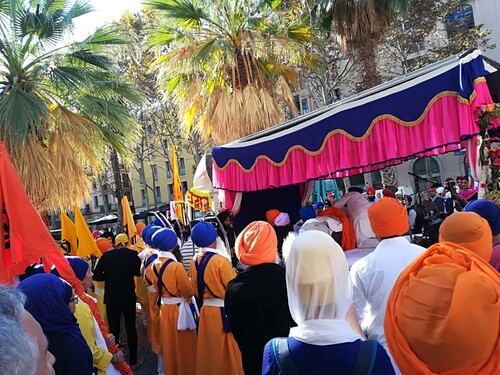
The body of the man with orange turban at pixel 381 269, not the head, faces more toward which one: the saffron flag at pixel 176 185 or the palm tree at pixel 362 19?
the palm tree

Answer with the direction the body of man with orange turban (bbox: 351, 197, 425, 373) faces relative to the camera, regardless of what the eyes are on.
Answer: away from the camera

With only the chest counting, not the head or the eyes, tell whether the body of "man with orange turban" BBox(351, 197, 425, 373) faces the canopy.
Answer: yes

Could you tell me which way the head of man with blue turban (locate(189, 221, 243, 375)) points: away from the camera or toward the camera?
away from the camera

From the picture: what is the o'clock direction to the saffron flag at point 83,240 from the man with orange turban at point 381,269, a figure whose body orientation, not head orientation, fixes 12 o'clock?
The saffron flag is roughly at 10 o'clock from the man with orange turban.

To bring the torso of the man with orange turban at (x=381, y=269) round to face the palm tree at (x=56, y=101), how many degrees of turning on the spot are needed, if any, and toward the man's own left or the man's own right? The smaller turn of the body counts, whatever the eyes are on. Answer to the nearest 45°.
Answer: approximately 45° to the man's own left

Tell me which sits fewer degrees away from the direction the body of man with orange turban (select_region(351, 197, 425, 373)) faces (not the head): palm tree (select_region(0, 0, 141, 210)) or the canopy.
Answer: the canopy

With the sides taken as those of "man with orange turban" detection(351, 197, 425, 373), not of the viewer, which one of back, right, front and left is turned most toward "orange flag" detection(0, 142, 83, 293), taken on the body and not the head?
left

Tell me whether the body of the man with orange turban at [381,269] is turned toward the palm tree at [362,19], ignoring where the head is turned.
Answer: yes

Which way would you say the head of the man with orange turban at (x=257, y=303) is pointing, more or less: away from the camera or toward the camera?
away from the camera

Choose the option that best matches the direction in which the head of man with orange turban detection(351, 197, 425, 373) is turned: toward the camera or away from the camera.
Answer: away from the camera

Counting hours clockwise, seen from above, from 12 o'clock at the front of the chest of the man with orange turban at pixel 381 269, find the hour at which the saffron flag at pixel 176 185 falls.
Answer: The saffron flag is roughly at 11 o'clock from the man with orange turban.

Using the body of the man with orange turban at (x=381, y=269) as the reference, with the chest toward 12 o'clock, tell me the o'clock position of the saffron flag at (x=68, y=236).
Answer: The saffron flag is roughly at 10 o'clock from the man with orange turban.
